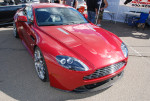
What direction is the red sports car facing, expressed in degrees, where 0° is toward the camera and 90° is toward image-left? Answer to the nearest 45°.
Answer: approximately 315°

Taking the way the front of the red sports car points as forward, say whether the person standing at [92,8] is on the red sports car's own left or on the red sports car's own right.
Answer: on the red sports car's own left

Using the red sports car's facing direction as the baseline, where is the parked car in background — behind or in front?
behind
